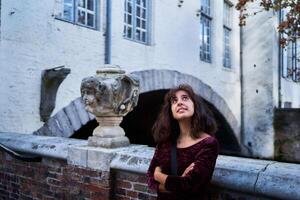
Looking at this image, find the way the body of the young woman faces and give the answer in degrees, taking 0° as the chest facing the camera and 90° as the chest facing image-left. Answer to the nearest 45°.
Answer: approximately 45°

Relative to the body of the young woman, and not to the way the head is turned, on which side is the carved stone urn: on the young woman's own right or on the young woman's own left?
on the young woman's own right

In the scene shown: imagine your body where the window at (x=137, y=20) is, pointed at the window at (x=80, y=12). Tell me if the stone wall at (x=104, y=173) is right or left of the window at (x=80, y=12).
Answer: left

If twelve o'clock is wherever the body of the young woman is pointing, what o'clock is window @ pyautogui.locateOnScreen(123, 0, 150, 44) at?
The window is roughly at 4 o'clock from the young woman.

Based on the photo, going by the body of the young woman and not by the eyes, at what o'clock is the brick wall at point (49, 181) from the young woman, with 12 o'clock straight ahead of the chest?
The brick wall is roughly at 3 o'clock from the young woman.

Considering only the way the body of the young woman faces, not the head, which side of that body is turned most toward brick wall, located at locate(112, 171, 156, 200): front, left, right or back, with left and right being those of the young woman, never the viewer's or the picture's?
right

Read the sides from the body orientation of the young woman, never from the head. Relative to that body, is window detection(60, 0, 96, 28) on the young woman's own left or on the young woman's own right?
on the young woman's own right

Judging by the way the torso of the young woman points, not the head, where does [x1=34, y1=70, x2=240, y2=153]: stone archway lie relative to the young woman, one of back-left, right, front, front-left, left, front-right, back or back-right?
back-right
